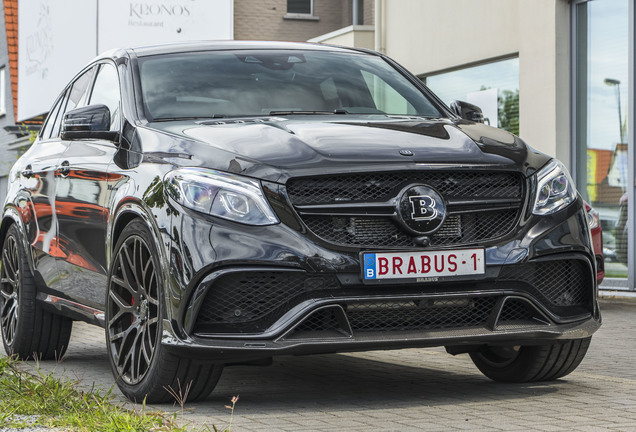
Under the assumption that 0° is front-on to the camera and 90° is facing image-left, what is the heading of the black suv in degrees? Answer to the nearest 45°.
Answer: approximately 315°

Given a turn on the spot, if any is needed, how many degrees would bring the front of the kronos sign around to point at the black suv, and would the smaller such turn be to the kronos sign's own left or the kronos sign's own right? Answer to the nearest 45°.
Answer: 0° — it already faces it

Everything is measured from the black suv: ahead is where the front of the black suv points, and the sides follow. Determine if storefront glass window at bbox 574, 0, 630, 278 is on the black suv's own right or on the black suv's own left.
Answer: on the black suv's own left

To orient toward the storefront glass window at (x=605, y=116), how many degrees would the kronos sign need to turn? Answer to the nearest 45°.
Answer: approximately 45° to its left

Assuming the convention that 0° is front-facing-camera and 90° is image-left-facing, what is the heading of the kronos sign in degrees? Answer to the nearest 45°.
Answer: approximately 0°

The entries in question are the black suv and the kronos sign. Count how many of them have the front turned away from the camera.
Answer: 0
